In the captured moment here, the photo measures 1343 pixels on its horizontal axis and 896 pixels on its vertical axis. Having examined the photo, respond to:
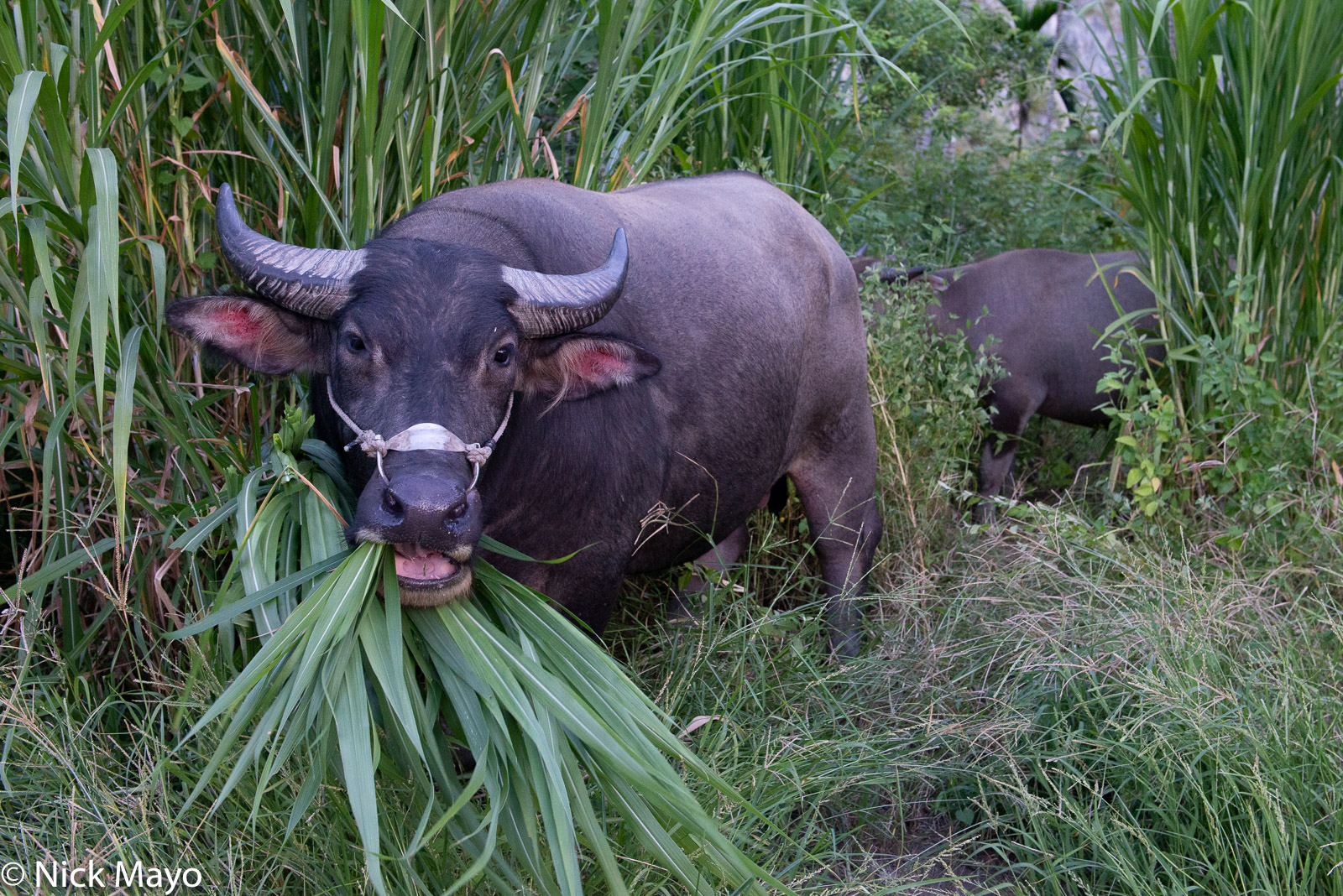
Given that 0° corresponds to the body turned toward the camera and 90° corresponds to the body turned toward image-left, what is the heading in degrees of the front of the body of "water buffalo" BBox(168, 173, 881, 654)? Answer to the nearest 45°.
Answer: approximately 45°

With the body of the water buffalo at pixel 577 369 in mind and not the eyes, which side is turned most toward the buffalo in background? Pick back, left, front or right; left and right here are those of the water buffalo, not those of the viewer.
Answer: back
